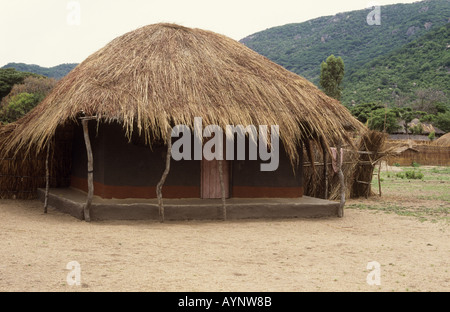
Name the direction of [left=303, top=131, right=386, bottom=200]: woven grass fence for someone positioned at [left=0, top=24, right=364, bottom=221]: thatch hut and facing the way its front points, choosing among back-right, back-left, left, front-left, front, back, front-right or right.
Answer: back-left

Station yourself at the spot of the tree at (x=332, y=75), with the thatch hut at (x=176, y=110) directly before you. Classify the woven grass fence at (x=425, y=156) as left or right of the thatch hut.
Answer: left

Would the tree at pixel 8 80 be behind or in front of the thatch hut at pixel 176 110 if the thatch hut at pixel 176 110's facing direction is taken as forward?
behind

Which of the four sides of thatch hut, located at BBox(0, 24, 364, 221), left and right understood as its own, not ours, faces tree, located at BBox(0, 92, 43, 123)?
back

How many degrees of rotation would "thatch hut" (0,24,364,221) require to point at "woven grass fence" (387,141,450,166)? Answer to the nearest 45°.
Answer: approximately 135° to its left

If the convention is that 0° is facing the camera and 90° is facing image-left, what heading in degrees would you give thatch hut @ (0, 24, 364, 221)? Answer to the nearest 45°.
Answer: approximately 0°

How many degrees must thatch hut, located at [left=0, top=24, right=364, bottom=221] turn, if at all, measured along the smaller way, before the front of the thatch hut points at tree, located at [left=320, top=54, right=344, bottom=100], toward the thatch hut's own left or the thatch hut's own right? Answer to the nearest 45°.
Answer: approximately 180°
